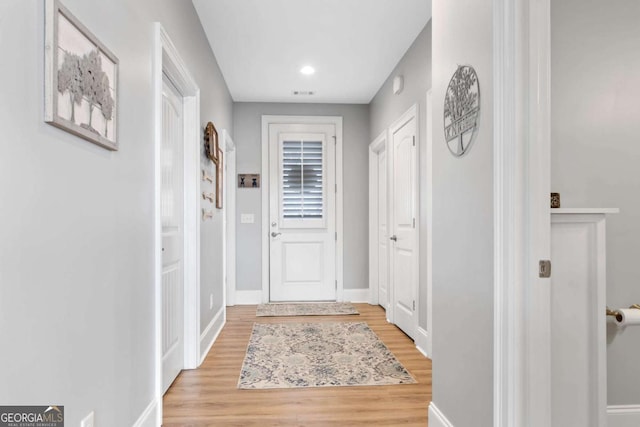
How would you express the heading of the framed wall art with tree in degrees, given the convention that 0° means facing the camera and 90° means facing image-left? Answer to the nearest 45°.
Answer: approximately 315°

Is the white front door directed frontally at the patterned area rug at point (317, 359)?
yes

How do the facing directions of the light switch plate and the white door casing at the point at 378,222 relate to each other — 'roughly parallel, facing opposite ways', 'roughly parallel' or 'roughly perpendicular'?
roughly perpendicular

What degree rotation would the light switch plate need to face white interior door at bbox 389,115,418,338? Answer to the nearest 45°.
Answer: approximately 45° to its left

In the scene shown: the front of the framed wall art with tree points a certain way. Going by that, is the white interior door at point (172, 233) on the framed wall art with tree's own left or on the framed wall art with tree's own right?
on the framed wall art with tree's own left

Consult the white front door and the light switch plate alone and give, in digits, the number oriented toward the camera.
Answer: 2

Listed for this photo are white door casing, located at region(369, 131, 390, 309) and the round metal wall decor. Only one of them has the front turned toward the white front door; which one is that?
the white door casing

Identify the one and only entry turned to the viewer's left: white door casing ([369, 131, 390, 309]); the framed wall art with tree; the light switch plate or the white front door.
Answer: the white door casing

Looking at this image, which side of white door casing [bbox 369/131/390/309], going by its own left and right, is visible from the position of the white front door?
front

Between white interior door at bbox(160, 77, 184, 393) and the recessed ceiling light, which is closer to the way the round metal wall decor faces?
the white interior door

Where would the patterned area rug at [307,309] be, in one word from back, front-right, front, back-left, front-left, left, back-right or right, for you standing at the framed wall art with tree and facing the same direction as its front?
left

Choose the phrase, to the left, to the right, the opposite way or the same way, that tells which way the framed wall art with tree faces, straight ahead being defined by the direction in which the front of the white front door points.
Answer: to the left

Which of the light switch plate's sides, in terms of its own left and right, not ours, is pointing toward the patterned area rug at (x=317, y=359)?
front

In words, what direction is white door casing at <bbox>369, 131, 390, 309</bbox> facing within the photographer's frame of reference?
facing to the left of the viewer
